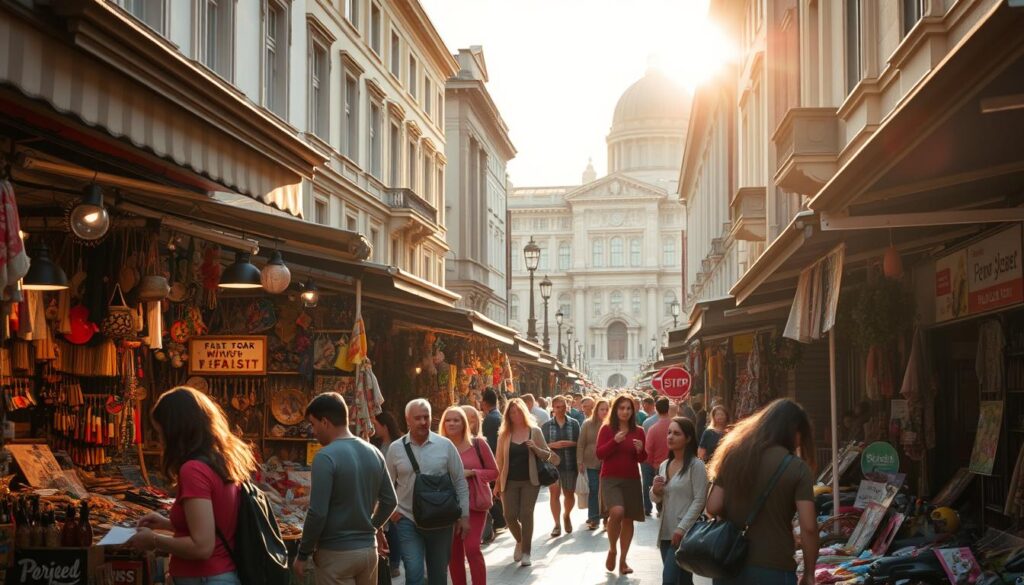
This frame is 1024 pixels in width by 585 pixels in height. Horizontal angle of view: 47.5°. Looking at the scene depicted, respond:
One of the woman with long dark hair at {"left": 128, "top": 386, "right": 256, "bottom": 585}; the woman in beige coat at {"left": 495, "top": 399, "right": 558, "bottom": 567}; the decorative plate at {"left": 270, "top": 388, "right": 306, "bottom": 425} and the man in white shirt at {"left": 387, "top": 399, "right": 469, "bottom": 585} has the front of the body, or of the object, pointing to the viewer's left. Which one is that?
the woman with long dark hair

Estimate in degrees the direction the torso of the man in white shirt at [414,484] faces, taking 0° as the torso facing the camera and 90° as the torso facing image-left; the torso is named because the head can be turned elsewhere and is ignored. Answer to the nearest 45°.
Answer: approximately 0°

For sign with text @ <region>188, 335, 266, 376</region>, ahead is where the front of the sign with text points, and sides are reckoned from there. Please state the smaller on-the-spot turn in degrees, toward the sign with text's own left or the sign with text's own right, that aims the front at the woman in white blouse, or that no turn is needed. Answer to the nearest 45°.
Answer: approximately 45° to the sign with text's own left

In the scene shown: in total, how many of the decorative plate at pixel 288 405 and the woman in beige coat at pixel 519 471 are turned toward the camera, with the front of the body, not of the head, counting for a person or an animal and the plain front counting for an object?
2

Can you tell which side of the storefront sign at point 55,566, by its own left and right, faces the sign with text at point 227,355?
back

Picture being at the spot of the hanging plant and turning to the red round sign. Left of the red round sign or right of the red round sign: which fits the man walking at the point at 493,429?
left

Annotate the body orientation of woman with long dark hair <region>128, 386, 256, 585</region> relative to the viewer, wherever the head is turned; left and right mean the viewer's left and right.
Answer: facing to the left of the viewer

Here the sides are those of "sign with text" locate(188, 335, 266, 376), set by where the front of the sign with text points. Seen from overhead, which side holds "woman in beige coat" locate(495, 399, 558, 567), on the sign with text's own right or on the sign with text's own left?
on the sign with text's own left

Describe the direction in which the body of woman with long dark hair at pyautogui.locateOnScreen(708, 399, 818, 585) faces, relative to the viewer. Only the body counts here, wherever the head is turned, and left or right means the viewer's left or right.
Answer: facing away from the viewer and to the right of the viewer

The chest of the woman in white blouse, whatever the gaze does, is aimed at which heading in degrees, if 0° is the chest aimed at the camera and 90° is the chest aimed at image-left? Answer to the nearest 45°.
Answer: approximately 45°
